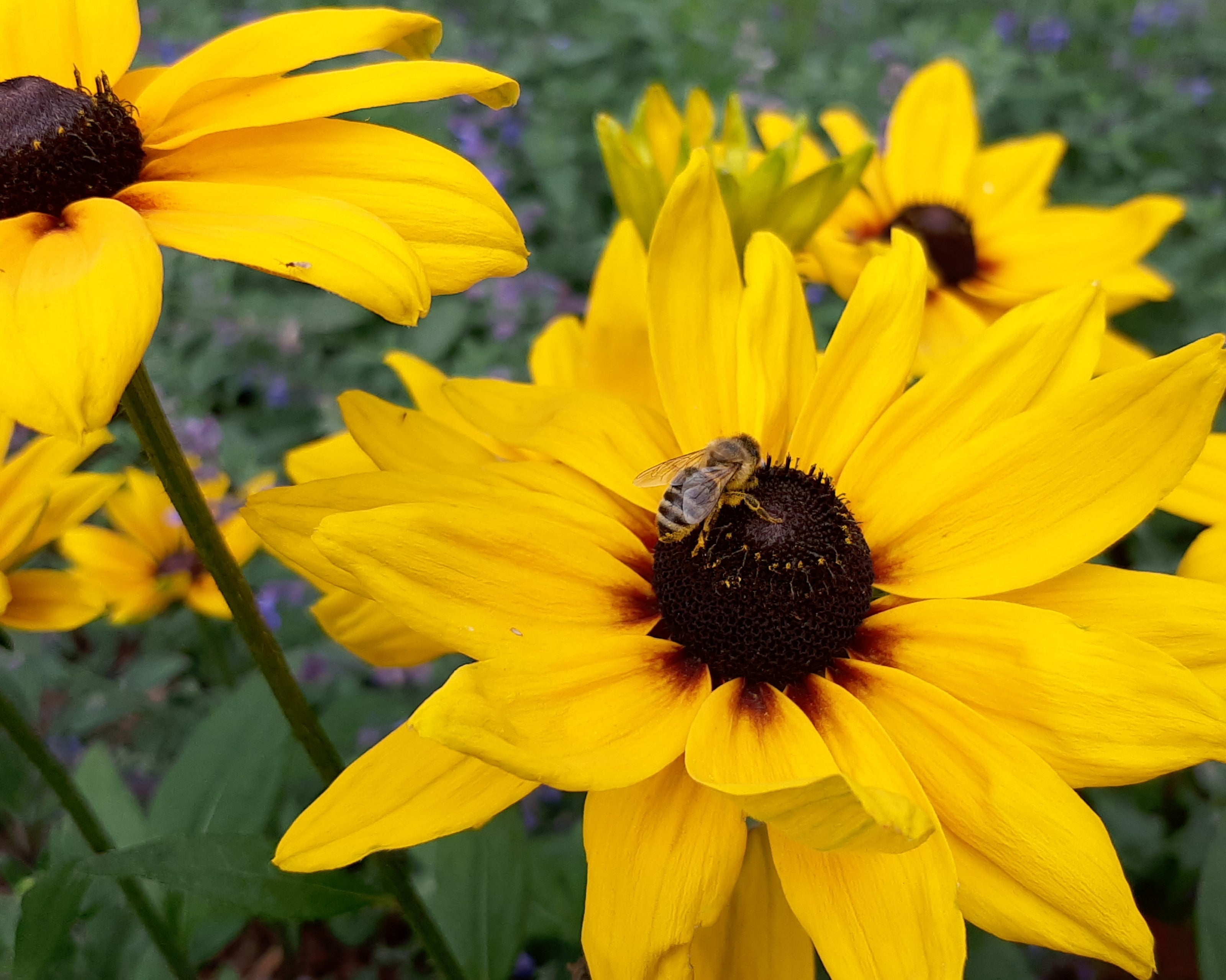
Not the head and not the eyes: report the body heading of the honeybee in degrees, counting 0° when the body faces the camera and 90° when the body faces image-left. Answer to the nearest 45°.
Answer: approximately 225°

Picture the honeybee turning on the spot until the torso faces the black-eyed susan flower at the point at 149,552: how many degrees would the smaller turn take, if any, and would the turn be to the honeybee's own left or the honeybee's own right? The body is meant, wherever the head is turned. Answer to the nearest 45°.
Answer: approximately 90° to the honeybee's own left

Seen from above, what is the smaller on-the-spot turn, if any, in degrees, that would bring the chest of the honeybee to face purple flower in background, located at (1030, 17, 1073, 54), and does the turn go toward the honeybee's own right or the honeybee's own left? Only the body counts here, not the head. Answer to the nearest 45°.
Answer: approximately 45° to the honeybee's own left

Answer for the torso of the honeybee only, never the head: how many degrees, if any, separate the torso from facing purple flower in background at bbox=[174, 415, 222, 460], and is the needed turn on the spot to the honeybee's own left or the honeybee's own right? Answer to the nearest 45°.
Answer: approximately 90° to the honeybee's own left
